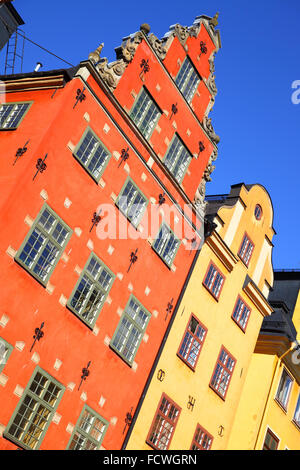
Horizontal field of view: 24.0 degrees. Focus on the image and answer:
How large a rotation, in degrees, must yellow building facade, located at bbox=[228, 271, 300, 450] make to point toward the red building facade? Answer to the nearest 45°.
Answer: approximately 90° to its right

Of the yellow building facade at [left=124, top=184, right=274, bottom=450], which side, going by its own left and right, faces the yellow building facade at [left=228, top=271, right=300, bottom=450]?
left

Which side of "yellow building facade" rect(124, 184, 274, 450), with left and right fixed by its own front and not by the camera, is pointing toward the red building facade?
right

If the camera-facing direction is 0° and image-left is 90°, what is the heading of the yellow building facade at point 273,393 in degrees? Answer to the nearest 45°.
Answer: approximately 315°

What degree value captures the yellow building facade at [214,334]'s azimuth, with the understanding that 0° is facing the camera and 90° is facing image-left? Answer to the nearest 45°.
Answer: approximately 315°

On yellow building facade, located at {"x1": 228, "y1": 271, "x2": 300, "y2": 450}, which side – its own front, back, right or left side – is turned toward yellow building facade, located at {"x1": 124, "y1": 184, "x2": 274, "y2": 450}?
right

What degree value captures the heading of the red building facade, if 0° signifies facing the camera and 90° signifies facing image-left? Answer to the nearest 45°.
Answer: approximately 315°
